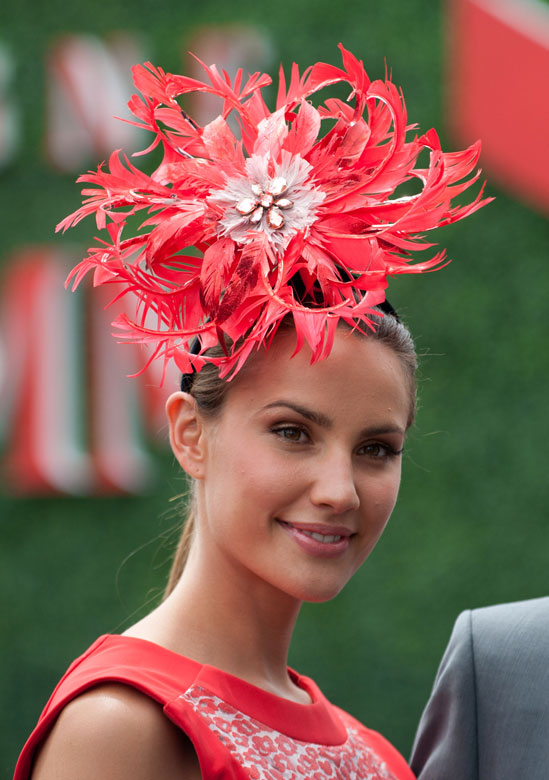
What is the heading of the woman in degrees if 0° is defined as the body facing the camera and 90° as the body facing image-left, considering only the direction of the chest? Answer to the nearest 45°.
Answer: approximately 315°

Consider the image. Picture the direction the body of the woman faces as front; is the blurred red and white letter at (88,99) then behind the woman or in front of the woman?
behind

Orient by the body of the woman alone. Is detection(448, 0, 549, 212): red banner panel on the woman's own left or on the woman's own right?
on the woman's own left

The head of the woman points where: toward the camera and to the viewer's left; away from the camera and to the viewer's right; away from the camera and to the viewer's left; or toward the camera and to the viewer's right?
toward the camera and to the viewer's right

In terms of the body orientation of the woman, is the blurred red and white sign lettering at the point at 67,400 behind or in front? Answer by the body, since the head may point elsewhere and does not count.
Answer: behind
